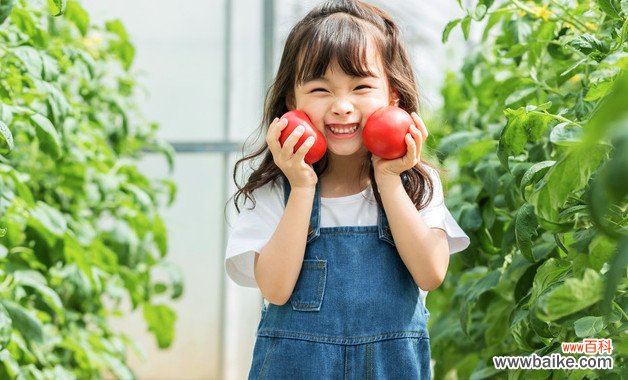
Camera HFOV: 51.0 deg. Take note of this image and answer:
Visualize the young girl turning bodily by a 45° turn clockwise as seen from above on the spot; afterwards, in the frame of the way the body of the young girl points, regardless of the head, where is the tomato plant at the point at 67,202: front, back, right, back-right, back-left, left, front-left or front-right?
right

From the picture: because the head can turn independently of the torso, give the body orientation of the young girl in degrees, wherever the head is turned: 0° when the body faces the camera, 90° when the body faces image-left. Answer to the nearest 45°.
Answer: approximately 0°

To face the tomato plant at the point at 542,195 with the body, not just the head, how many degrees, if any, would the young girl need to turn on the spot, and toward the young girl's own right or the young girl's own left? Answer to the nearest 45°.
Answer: approximately 135° to the young girl's own left
